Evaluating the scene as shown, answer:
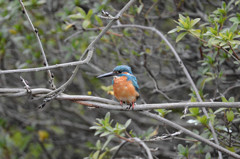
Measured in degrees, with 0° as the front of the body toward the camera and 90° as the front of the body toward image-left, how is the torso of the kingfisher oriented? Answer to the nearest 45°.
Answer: approximately 45°

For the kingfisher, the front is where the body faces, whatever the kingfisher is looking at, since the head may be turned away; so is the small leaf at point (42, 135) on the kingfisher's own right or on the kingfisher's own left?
on the kingfisher's own right
